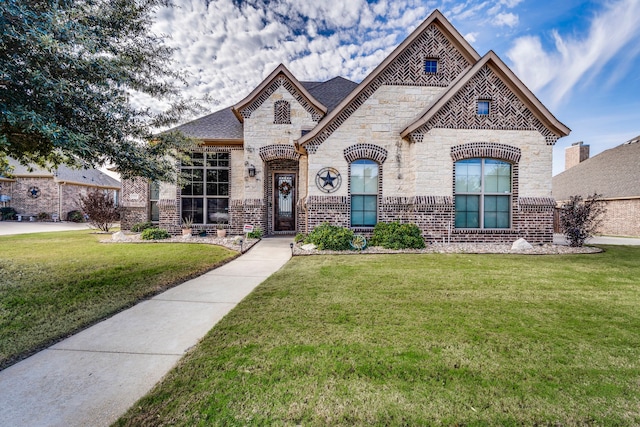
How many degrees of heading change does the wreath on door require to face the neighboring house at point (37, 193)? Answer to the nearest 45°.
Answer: approximately 135° to its right

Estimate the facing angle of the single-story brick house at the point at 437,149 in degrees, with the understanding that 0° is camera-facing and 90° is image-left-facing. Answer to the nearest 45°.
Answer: approximately 0°

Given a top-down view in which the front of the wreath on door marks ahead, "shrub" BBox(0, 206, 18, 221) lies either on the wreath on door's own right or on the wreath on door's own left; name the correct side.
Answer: on the wreath on door's own right

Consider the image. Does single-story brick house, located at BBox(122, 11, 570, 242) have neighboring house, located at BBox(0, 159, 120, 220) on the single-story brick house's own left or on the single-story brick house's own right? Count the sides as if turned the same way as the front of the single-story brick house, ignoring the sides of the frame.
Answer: on the single-story brick house's own right

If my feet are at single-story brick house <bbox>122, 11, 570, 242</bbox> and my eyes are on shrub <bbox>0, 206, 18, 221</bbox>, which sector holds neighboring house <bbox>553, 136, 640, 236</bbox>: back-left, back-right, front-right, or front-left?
back-right

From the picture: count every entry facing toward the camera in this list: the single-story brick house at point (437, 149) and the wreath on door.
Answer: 2

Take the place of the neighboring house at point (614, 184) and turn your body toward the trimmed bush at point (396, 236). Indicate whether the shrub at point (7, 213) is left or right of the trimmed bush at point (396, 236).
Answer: right

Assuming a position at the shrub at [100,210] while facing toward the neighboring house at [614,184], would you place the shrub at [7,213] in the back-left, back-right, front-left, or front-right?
back-left

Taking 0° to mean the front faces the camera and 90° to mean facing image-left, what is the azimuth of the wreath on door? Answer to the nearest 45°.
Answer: approximately 0°
